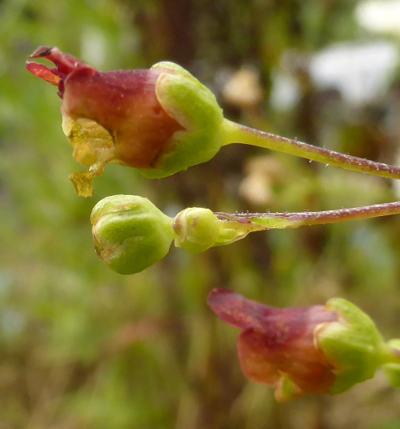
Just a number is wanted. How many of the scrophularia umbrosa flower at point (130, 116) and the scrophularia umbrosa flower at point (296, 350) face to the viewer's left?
2

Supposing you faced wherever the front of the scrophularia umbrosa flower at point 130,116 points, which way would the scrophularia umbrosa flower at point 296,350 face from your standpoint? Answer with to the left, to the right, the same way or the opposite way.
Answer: the same way

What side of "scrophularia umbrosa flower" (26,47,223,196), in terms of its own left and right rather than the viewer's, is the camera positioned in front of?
left

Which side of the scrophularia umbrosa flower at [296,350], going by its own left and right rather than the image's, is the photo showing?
left
